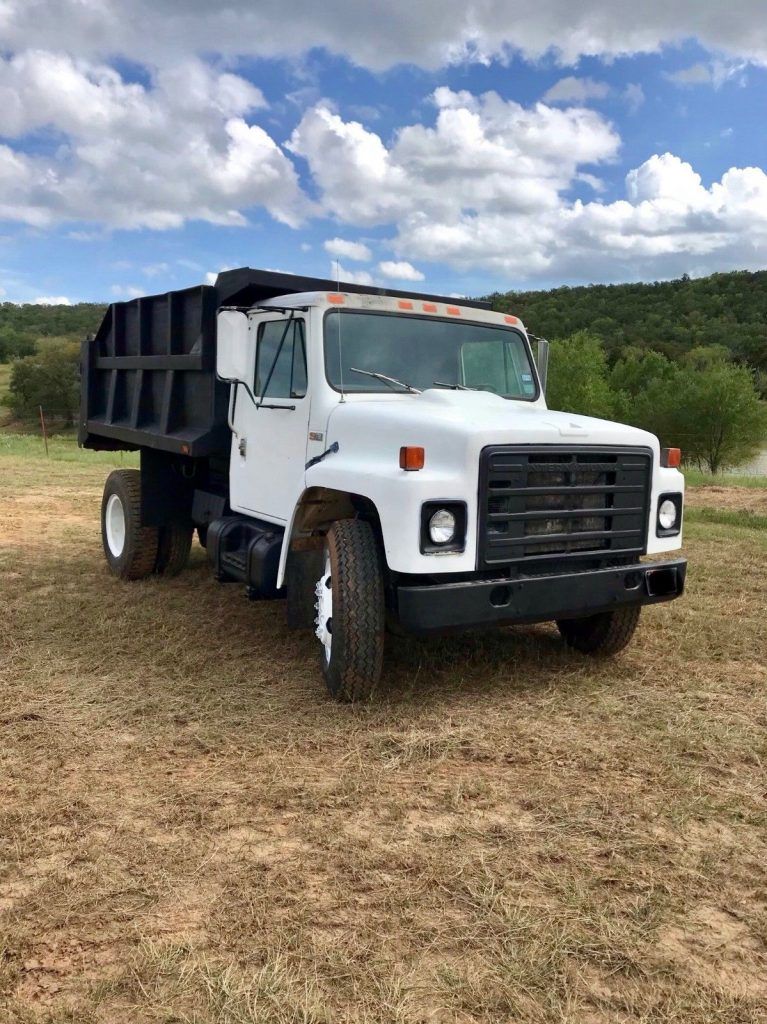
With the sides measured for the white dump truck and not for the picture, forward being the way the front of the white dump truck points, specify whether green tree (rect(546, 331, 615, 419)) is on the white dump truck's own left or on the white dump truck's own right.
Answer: on the white dump truck's own left

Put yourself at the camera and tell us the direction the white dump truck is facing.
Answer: facing the viewer and to the right of the viewer

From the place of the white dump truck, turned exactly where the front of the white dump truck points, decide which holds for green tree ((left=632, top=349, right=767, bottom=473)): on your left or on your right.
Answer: on your left
